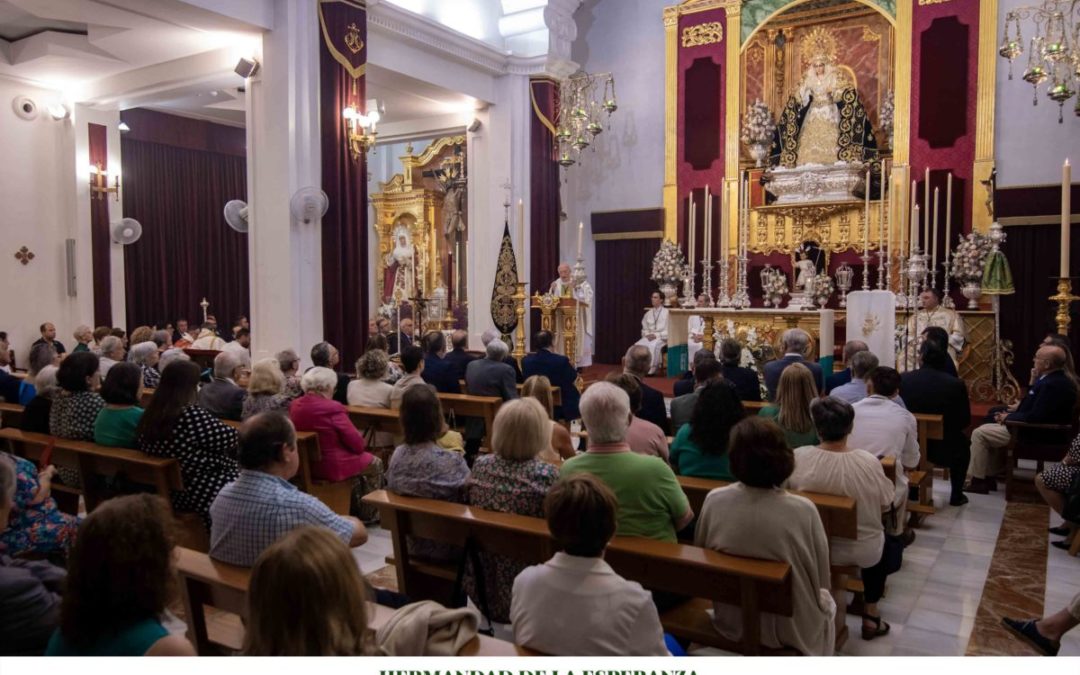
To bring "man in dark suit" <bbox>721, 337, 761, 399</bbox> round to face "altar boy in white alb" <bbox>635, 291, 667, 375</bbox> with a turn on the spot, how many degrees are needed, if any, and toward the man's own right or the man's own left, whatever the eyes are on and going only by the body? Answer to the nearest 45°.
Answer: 0° — they already face them

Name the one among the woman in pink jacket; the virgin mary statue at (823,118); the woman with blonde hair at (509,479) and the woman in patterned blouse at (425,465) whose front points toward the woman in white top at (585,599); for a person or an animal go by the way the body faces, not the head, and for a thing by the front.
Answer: the virgin mary statue

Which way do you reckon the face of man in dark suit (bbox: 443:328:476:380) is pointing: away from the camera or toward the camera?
away from the camera

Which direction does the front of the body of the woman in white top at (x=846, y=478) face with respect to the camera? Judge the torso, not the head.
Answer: away from the camera

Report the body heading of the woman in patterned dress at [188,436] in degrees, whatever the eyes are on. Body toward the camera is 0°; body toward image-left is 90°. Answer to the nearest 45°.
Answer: approximately 225°

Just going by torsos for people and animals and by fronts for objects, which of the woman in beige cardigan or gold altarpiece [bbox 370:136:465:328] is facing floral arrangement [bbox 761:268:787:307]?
the woman in beige cardigan

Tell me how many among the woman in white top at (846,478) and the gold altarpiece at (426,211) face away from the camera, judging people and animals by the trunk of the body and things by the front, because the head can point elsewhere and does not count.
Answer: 1

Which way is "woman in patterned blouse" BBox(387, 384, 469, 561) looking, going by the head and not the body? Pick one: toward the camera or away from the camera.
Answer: away from the camera
